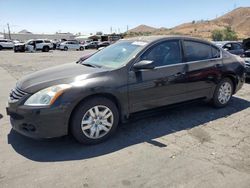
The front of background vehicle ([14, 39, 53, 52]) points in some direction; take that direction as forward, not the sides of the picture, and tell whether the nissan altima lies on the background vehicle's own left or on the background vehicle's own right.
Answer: on the background vehicle's own left

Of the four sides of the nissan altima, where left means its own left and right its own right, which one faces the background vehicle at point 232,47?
back

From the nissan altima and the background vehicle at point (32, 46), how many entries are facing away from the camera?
0

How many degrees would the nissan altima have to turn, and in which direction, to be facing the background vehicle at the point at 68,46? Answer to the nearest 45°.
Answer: approximately 135° to its right

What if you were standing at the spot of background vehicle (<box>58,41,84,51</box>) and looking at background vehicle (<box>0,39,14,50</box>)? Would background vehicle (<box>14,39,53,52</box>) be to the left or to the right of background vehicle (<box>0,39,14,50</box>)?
left

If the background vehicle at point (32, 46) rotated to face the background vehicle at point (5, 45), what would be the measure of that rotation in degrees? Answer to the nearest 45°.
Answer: approximately 45° to its right

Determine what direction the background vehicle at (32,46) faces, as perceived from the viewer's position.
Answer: facing to the left of the viewer

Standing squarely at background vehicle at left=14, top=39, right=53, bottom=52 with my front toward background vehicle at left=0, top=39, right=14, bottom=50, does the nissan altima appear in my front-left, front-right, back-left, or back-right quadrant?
back-left

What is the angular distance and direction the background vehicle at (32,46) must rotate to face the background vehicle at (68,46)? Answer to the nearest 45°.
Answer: approximately 135° to its right

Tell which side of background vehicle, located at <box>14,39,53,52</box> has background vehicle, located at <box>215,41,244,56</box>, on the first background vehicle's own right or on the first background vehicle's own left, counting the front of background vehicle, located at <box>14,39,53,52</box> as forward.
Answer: on the first background vehicle's own left

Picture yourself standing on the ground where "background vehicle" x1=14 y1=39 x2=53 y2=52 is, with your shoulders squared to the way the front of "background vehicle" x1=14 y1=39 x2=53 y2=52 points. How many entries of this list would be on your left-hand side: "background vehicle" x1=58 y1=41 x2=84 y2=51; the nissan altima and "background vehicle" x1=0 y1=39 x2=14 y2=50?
1

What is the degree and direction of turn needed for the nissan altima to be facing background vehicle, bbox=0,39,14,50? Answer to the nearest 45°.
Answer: approximately 90° to its right
